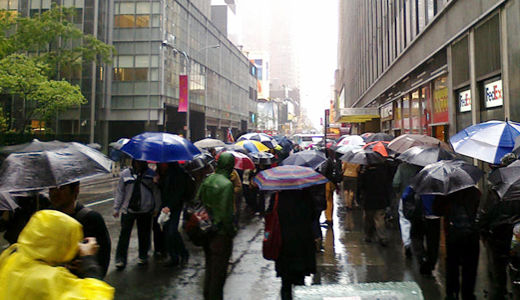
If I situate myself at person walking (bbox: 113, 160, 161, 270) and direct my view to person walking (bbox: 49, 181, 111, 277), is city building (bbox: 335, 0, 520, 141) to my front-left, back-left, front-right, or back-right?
back-left

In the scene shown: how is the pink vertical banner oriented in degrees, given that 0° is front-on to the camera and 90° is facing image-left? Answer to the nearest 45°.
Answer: approximately 0°

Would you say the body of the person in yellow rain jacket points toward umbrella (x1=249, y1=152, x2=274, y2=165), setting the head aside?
yes

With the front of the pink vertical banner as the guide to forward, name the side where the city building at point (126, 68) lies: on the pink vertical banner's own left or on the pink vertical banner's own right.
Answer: on the pink vertical banner's own right

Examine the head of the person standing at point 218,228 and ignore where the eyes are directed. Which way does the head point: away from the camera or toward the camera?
away from the camera

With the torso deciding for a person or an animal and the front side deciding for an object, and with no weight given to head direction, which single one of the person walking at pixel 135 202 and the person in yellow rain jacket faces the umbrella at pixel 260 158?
the person in yellow rain jacket

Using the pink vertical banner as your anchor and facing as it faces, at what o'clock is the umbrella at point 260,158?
The umbrella is roughly at 12 o'clock from the pink vertical banner.

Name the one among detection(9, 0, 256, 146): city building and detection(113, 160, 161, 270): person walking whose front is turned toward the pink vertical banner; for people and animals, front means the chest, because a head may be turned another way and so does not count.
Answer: the city building

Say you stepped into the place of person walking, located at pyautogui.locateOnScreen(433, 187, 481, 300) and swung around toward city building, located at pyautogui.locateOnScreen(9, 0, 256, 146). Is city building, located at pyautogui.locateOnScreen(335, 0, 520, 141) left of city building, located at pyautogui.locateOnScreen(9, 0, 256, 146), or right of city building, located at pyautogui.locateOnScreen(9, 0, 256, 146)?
right

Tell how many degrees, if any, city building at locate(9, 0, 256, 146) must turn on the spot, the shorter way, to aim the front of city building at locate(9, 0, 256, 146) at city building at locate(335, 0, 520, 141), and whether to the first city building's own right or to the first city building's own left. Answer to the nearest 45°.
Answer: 0° — it already faces it

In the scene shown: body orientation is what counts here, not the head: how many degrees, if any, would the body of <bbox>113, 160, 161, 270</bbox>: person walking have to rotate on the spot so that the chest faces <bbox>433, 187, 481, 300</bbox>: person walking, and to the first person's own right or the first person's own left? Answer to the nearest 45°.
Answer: approximately 45° to the first person's own left

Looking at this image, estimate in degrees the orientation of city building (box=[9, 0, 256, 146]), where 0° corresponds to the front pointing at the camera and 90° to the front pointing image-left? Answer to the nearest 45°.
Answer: approximately 315°

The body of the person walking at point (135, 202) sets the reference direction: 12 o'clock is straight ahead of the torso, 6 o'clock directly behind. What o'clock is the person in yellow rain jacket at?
The person in yellow rain jacket is roughly at 12 o'clock from the person walking.
